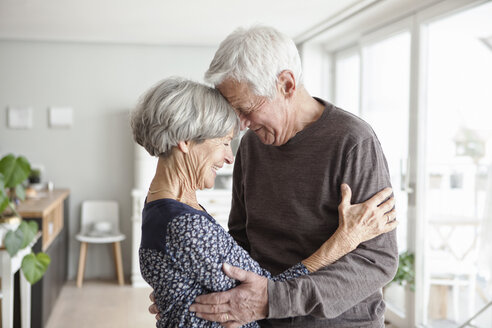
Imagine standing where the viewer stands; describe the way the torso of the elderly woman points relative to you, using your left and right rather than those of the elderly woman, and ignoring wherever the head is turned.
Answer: facing to the right of the viewer

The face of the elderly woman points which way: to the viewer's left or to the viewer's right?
to the viewer's right

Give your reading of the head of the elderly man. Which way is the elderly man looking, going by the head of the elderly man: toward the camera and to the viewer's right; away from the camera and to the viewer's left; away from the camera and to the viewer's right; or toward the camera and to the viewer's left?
toward the camera and to the viewer's left

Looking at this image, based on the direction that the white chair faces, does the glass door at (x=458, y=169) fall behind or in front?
in front

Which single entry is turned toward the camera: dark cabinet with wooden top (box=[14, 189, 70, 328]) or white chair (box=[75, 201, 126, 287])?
the white chair

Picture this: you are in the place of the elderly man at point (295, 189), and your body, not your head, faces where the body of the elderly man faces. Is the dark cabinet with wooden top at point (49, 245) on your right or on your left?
on your right

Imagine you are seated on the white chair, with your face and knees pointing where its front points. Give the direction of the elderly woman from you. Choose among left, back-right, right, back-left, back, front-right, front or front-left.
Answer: front

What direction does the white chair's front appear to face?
toward the camera

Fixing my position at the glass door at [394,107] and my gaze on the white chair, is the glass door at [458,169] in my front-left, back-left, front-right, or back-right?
back-left

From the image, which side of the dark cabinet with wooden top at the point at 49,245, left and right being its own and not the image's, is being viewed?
right

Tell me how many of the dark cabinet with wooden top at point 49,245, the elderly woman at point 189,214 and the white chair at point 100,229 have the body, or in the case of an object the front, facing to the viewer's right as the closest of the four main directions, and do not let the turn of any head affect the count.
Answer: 2

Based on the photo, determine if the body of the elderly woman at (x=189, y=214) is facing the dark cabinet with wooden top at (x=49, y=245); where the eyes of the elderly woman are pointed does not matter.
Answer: no

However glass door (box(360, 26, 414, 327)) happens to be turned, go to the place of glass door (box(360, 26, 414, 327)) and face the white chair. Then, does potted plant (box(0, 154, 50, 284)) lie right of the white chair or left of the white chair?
left

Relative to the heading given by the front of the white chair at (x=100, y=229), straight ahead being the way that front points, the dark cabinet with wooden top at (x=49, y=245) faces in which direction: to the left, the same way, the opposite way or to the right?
to the left

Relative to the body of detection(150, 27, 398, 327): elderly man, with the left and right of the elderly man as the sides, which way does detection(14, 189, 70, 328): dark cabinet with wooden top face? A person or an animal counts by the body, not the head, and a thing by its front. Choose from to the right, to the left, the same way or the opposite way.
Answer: the opposite way

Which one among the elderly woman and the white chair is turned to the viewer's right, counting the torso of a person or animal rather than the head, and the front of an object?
the elderly woman

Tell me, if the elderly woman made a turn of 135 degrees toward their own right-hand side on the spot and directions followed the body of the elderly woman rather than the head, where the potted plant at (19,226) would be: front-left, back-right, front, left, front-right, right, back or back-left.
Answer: right

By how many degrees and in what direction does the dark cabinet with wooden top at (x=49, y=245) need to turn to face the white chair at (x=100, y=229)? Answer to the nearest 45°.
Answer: approximately 45° to its left
